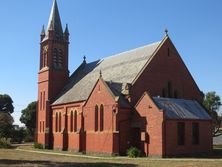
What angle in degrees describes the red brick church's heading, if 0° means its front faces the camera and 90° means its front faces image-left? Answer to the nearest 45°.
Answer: approximately 135°
